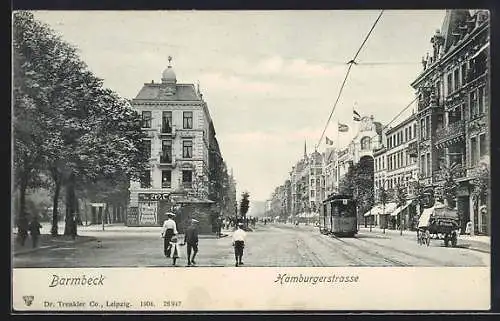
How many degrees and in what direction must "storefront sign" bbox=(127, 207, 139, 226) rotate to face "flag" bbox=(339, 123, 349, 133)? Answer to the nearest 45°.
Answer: approximately 90° to its left

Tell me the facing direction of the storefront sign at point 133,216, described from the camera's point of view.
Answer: facing the viewer
